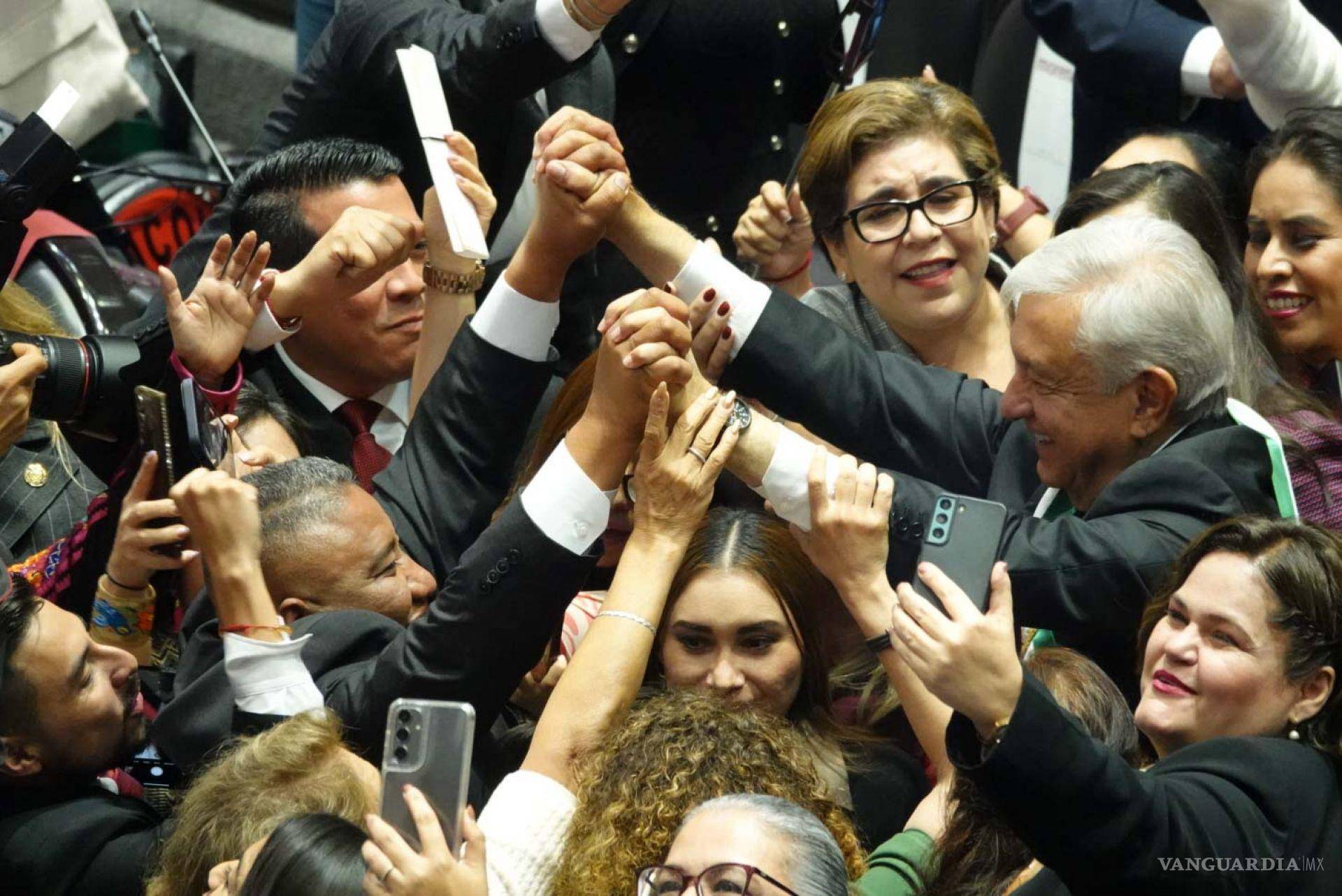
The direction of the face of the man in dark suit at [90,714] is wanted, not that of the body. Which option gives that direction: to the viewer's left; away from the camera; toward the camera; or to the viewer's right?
to the viewer's right

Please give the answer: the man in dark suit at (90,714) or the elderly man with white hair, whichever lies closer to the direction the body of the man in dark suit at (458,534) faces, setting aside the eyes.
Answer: the elderly man with white hair

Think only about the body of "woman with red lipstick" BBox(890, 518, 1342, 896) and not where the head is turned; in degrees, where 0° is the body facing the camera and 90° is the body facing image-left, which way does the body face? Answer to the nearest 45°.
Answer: approximately 45°

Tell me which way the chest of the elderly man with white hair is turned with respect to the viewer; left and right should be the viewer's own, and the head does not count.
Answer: facing to the left of the viewer

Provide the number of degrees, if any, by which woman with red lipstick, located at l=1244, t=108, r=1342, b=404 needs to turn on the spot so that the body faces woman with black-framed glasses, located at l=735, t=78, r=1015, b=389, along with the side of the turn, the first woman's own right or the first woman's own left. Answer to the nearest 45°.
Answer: approximately 45° to the first woman's own right

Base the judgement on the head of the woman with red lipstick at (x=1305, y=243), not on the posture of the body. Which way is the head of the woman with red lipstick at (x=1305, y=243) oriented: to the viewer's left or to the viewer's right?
to the viewer's left

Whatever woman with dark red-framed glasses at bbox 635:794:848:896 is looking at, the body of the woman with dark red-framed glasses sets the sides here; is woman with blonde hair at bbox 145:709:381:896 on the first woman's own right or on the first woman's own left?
on the first woman's own right

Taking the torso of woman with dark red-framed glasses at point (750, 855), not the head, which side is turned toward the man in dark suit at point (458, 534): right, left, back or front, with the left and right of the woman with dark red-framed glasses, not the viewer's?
right

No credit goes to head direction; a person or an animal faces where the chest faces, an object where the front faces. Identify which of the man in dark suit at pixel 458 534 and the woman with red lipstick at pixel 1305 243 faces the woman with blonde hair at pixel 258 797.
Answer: the woman with red lipstick

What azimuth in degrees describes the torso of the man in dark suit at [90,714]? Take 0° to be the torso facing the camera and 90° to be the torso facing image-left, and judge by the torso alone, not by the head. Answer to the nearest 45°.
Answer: approximately 270°
